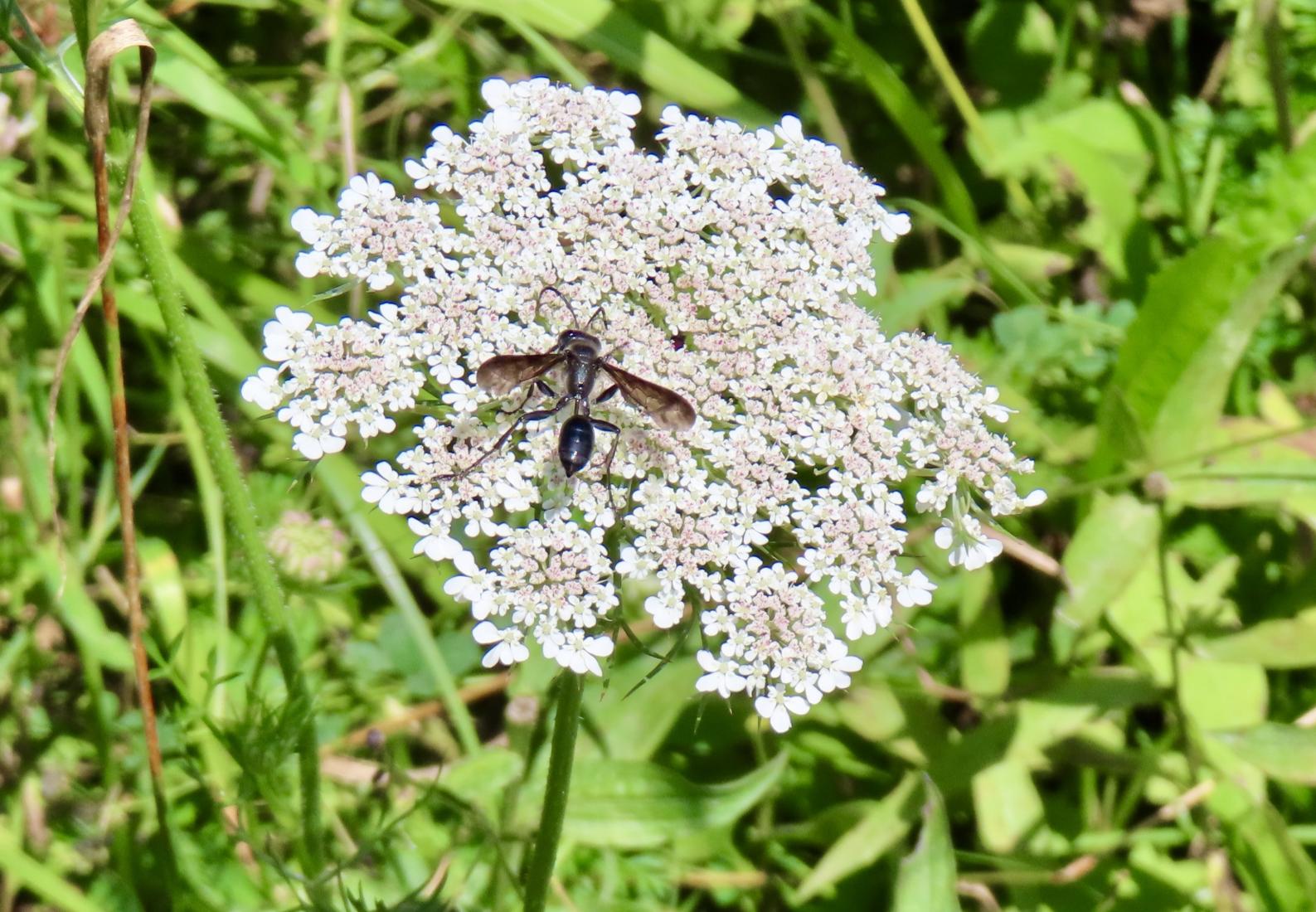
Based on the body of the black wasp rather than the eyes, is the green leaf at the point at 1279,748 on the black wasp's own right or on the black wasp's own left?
on the black wasp's own right

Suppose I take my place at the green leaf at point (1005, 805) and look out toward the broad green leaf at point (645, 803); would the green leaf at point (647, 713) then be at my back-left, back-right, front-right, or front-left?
front-right

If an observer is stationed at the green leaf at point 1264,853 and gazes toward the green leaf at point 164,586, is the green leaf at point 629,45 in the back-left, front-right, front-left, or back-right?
front-right

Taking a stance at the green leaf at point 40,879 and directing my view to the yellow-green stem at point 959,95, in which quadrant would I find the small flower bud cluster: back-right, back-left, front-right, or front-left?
front-left

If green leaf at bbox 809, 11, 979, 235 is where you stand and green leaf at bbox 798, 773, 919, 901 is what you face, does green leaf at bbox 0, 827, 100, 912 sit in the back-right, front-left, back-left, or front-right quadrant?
front-right

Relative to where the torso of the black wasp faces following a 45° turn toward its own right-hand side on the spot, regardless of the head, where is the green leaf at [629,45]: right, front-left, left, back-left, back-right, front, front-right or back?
front-left

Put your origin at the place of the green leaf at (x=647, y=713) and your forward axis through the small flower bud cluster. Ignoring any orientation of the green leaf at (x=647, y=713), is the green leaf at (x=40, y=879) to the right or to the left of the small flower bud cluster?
left

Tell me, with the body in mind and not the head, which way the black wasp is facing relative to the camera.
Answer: away from the camera

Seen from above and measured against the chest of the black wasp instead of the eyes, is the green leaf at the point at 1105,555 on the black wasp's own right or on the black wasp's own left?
on the black wasp's own right

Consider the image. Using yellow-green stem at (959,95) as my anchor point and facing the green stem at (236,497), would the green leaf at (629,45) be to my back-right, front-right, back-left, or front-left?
front-right
